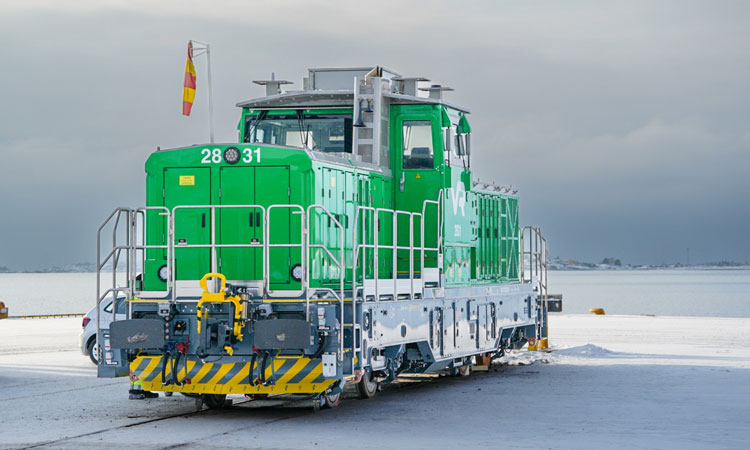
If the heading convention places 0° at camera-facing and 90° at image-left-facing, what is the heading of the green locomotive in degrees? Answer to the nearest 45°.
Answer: approximately 45°
